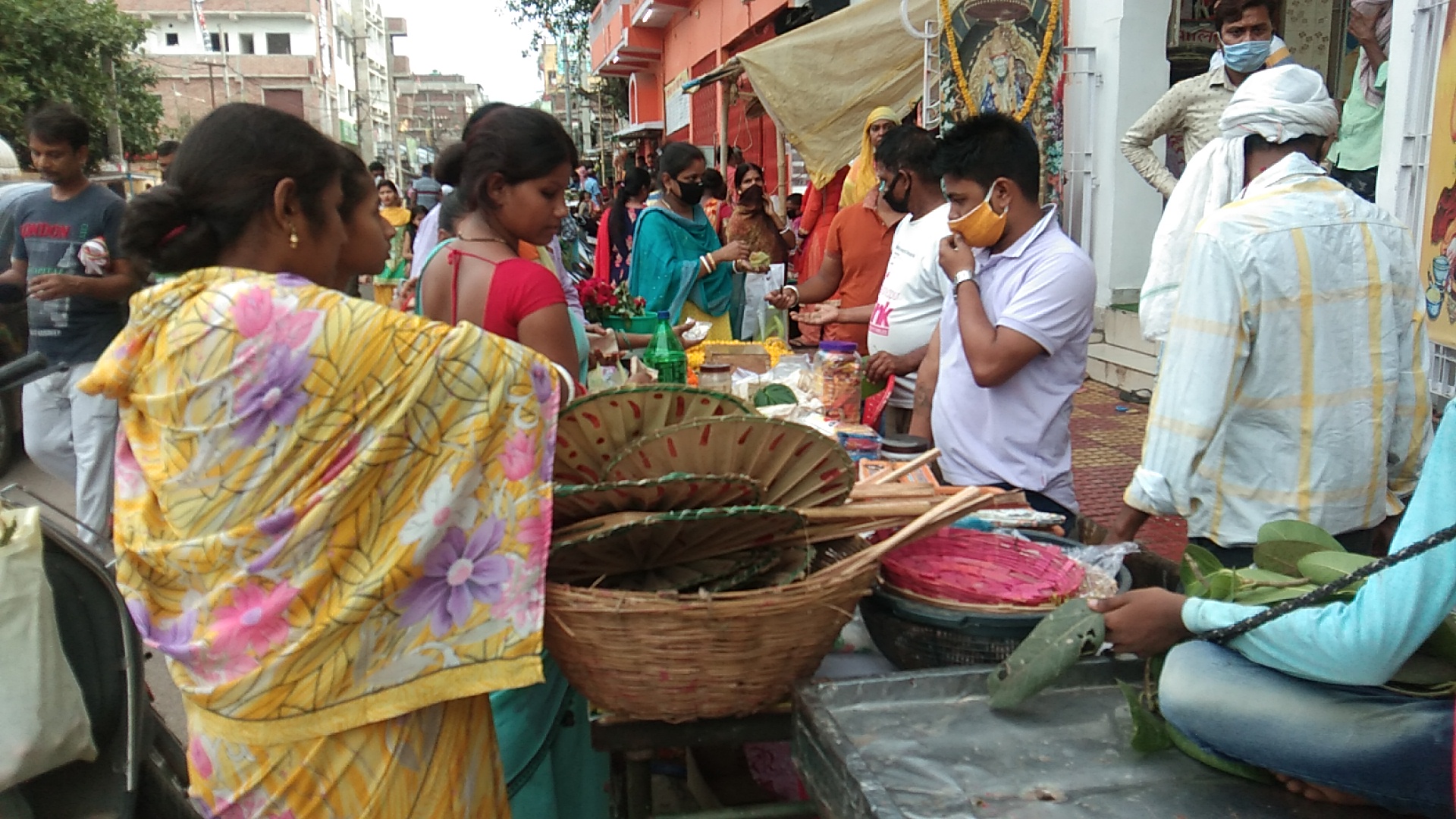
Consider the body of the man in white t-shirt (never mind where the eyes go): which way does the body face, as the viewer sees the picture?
to the viewer's left

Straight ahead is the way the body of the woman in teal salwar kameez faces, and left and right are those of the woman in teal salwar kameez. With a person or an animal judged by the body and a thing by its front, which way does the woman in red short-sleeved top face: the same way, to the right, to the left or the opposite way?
to the left

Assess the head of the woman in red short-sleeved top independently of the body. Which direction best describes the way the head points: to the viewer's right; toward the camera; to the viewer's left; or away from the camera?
to the viewer's right

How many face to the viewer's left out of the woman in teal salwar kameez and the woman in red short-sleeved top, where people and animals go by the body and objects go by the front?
0

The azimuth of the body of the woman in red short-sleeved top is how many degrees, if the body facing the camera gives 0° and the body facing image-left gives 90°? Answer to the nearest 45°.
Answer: approximately 225°

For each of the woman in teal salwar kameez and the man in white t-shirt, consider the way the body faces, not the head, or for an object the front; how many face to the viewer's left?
1

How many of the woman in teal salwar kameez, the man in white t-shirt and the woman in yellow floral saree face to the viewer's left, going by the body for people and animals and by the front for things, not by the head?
1

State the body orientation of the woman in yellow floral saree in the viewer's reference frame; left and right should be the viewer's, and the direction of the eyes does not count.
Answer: facing away from the viewer and to the right of the viewer

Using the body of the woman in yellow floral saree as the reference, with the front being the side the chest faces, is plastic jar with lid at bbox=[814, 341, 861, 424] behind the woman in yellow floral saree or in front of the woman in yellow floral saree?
in front

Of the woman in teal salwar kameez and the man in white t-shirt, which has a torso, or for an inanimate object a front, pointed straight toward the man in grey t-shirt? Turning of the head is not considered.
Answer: the man in white t-shirt

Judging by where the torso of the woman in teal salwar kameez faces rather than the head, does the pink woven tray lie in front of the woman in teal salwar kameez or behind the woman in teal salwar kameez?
in front
